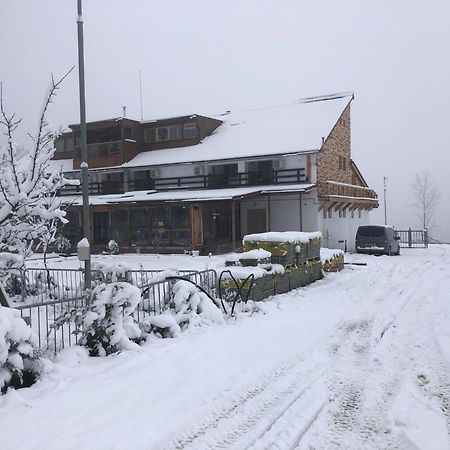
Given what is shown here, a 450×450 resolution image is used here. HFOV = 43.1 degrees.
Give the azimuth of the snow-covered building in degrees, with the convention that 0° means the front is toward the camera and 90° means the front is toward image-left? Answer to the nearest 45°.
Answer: approximately 45°

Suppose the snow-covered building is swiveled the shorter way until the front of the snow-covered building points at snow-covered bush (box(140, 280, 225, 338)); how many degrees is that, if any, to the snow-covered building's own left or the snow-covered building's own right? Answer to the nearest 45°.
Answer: approximately 45° to the snow-covered building's own left

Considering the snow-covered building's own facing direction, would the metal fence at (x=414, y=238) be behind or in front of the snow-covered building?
behind
